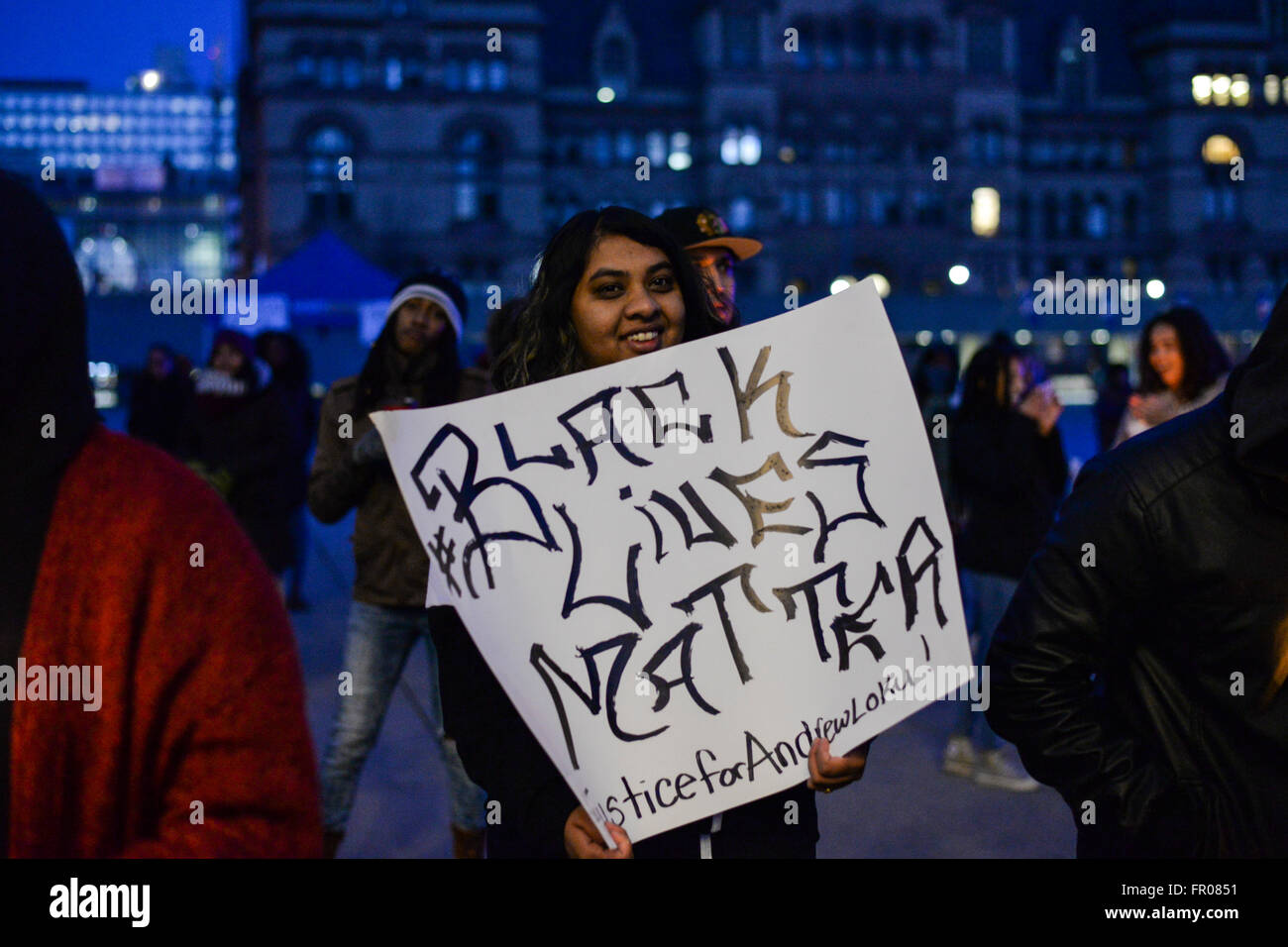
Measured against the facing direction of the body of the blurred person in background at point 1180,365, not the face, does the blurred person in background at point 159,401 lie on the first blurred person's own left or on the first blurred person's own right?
on the first blurred person's own right

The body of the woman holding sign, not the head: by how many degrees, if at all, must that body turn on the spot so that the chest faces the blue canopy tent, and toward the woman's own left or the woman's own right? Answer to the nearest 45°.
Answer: approximately 180°

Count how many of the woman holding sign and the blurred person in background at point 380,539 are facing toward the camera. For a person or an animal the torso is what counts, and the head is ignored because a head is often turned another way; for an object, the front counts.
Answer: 2

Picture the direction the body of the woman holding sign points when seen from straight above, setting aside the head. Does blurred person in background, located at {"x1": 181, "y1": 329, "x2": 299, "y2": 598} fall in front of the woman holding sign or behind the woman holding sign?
behind

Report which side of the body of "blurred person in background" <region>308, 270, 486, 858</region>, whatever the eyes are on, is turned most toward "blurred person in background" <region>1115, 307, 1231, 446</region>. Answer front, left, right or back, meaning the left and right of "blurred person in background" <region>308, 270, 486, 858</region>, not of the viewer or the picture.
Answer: left

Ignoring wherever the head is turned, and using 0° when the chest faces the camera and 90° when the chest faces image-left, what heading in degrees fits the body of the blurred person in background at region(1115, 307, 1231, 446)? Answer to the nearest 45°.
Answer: approximately 45°

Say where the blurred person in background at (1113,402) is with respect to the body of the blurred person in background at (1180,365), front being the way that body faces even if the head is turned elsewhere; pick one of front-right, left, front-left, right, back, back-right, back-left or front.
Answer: back-right

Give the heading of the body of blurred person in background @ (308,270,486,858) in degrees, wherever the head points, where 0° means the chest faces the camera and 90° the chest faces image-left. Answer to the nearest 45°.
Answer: approximately 0°
